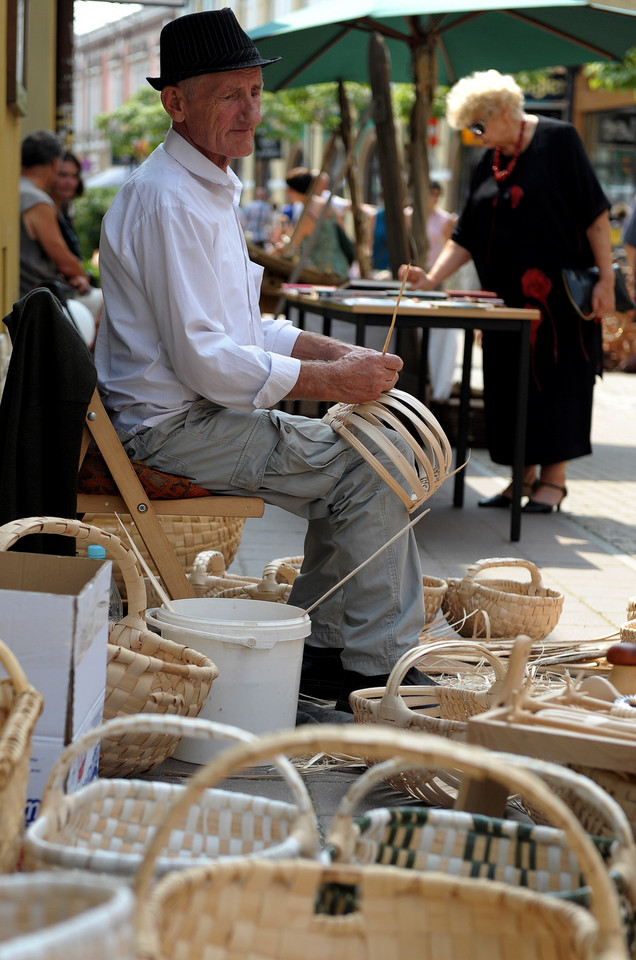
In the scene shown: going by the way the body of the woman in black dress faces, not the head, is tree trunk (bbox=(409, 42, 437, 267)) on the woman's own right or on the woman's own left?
on the woman's own right

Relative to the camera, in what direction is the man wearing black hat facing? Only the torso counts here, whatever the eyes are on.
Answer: to the viewer's right

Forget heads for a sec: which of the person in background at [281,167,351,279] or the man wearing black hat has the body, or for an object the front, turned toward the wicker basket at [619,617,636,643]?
the man wearing black hat

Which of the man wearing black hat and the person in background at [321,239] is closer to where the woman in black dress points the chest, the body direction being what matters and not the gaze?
the man wearing black hat

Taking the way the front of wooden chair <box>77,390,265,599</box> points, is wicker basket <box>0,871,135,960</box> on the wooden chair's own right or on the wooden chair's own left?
on the wooden chair's own right

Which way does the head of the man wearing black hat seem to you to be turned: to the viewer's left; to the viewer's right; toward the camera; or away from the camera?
to the viewer's right

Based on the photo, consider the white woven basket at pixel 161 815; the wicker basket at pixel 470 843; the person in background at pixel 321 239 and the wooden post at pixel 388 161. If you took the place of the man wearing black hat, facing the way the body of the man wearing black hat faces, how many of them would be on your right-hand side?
2

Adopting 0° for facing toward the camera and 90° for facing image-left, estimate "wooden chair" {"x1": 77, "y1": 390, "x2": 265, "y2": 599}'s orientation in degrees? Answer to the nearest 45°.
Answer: approximately 270°

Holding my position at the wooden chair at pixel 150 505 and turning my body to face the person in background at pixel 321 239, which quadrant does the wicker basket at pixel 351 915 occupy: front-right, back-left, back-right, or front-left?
back-right

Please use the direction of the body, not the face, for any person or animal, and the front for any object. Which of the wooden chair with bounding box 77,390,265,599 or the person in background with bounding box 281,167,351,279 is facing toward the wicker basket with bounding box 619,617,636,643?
the wooden chair

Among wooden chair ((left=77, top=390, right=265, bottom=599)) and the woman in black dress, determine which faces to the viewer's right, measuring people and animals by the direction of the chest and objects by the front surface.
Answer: the wooden chair
